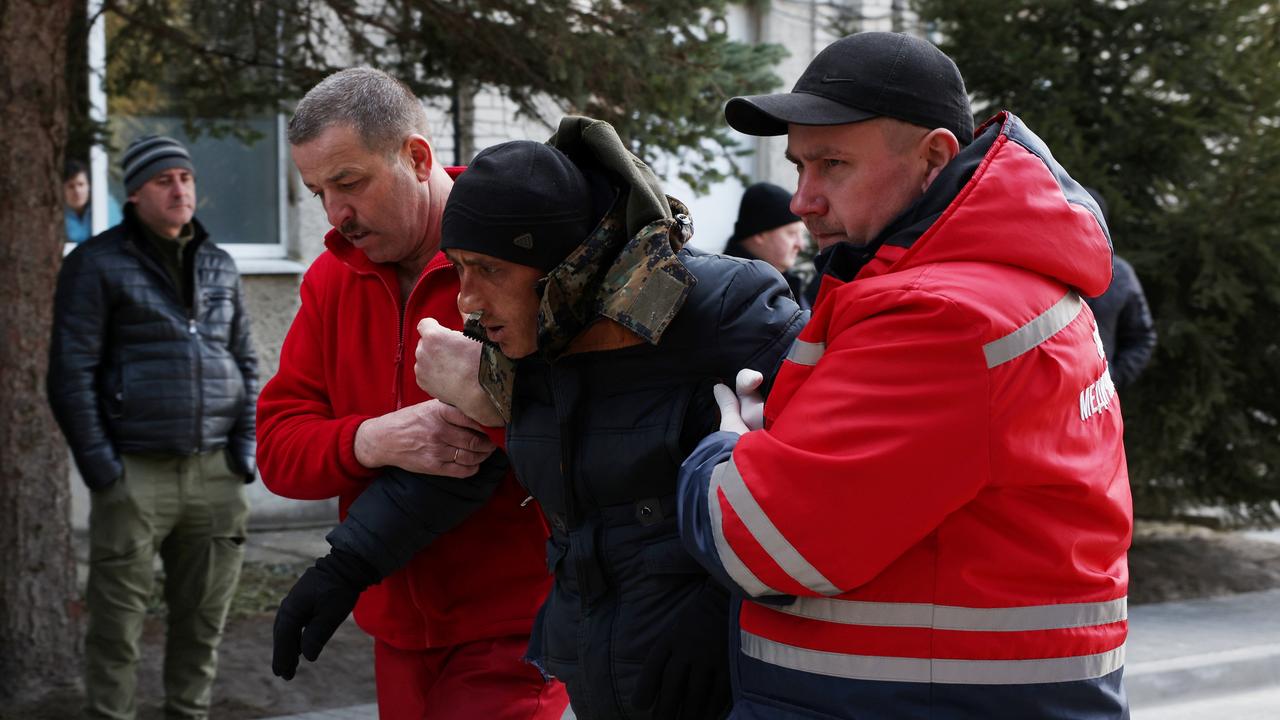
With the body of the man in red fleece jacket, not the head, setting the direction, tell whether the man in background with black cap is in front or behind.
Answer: behind

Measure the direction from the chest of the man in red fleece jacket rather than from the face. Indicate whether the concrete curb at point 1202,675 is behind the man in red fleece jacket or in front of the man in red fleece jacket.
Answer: behind

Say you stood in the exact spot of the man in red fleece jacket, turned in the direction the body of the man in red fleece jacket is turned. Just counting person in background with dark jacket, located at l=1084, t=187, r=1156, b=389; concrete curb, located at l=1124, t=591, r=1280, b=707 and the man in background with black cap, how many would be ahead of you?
0

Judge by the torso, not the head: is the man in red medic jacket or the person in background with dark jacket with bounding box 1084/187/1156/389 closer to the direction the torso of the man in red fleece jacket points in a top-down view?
the man in red medic jacket

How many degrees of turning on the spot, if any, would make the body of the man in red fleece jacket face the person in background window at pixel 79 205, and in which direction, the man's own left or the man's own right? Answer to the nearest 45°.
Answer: approximately 135° to the man's own right

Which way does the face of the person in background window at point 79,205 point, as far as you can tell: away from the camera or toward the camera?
toward the camera

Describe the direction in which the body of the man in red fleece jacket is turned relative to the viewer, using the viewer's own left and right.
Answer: facing the viewer and to the left of the viewer

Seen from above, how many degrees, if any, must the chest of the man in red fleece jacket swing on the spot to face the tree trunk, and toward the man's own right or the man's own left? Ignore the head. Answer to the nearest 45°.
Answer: approximately 90° to the man's own right

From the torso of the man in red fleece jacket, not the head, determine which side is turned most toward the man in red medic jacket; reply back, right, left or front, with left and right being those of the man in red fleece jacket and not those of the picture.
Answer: left

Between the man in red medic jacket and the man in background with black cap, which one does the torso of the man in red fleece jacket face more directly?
the man in red medic jacket

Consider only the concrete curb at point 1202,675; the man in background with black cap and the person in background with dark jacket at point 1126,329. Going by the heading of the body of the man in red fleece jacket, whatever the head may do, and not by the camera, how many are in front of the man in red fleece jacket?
0
